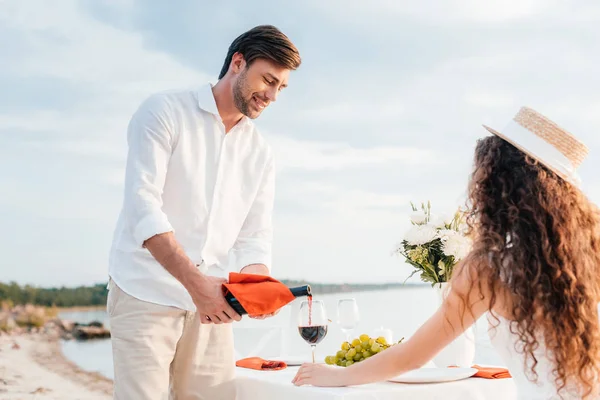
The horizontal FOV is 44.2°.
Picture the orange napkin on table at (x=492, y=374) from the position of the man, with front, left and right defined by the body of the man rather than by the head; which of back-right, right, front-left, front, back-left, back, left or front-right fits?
front-left

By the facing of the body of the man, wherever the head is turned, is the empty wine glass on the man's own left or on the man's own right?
on the man's own left

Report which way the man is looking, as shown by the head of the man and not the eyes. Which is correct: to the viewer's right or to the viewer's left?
to the viewer's right

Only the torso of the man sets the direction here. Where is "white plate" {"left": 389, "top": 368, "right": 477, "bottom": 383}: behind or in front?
in front

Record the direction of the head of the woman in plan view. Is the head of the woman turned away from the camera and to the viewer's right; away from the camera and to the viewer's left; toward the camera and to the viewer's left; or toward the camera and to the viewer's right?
away from the camera and to the viewer's left

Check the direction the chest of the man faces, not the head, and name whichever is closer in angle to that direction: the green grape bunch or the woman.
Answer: the woman

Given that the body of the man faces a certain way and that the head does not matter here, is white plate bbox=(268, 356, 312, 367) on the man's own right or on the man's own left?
on the man's own left
